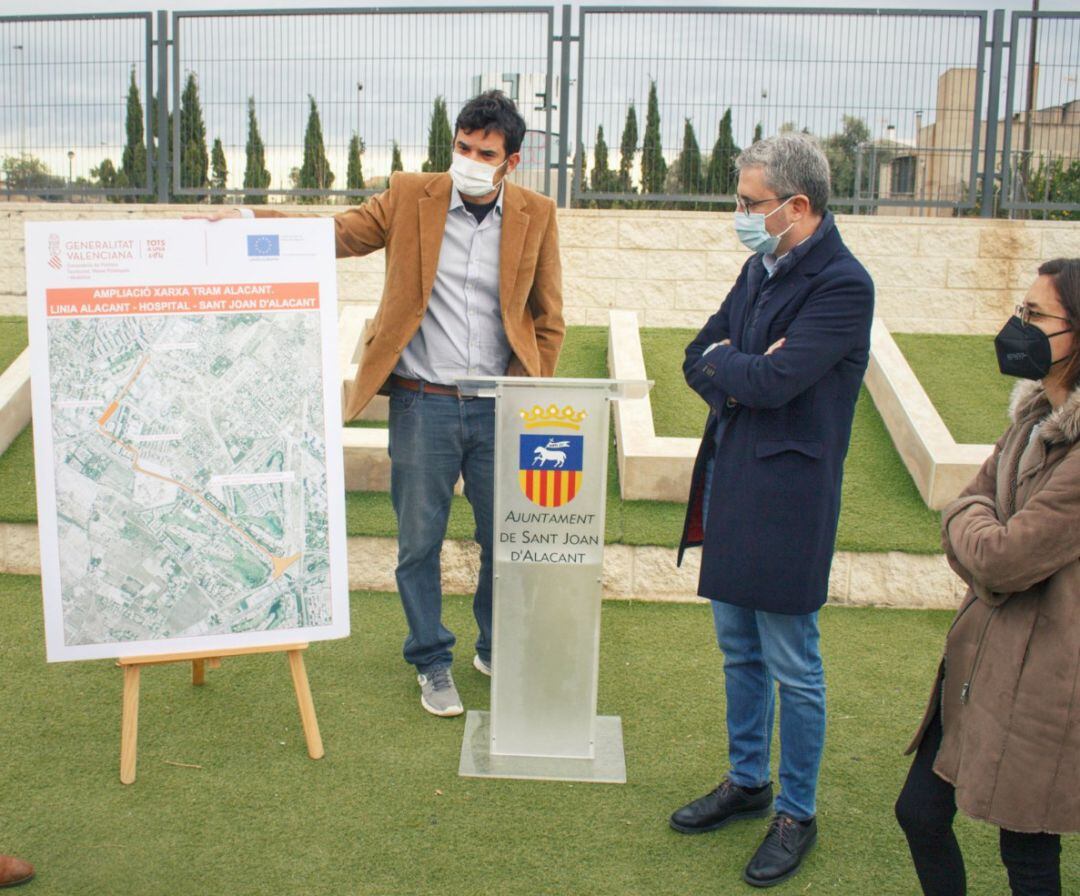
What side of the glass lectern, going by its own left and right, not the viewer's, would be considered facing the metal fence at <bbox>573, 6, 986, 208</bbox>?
back

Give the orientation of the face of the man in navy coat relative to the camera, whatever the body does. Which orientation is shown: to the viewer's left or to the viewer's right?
to the viewer's left

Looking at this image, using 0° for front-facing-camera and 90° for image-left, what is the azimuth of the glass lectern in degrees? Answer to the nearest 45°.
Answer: approximately 0°

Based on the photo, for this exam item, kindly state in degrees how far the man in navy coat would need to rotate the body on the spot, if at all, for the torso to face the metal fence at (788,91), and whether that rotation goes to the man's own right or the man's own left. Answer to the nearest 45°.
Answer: approximately 135° to the man's own right

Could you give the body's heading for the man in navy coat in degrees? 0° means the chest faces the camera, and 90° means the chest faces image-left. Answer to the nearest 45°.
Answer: approximately 45°

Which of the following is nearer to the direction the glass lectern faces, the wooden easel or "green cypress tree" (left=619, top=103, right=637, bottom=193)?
the wooden easel

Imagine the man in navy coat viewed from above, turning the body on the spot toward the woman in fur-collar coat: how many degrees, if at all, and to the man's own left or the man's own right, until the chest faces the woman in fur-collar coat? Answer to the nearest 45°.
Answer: approximately 90° to the man's own left

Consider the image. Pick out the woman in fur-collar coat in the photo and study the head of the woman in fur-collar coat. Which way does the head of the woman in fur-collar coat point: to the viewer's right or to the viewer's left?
to the viewer's left

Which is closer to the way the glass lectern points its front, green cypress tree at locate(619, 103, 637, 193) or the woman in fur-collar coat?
the woman in fur-collar coat

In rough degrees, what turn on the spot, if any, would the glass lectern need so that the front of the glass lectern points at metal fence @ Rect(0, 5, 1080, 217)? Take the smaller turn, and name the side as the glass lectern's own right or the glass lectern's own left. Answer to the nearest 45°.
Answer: approximately 180°

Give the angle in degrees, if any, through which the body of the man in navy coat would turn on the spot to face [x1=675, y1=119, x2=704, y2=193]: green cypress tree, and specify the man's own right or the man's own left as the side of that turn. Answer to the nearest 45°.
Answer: approximately 135° to the man's own right

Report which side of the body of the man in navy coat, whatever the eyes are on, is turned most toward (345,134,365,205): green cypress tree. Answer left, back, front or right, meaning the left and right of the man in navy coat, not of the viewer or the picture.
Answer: right

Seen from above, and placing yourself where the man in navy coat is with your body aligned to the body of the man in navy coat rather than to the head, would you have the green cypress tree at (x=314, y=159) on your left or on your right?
on your right

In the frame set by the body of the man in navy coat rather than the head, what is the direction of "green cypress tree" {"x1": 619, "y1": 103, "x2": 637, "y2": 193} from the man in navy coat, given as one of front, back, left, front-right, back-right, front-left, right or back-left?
back-right

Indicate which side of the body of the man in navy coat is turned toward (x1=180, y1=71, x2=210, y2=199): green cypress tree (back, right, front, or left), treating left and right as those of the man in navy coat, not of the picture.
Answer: right

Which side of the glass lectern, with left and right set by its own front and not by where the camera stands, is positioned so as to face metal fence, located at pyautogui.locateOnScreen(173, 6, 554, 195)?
back
